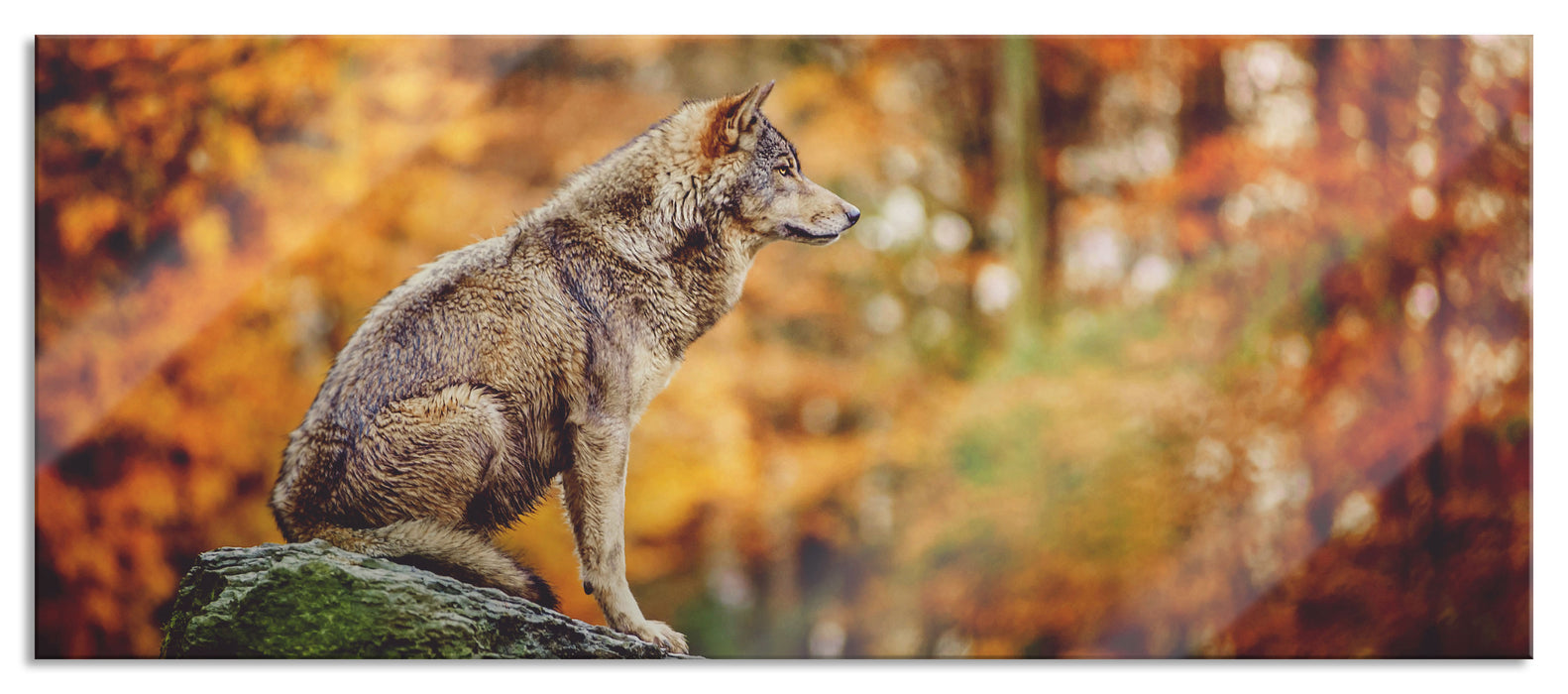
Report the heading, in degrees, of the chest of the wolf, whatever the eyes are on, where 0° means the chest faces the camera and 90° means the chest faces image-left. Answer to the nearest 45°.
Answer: approximately 270°
